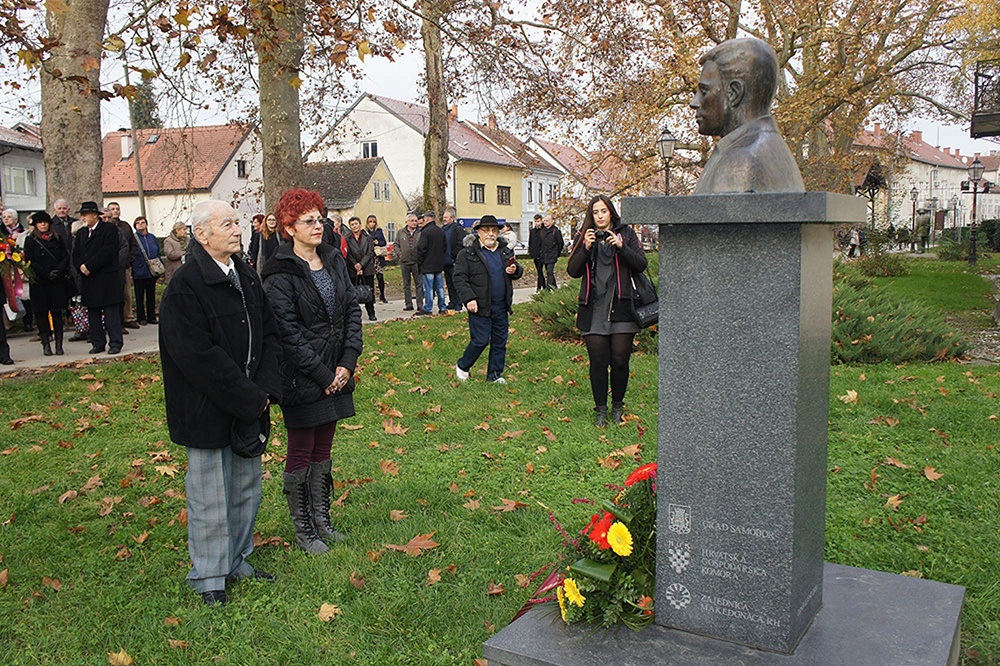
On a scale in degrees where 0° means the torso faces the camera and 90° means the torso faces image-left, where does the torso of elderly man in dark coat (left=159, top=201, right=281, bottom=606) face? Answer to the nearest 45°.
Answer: approximately 315°

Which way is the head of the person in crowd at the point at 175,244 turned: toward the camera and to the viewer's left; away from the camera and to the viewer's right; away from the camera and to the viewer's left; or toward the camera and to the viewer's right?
toward the camera and to the viewer's right

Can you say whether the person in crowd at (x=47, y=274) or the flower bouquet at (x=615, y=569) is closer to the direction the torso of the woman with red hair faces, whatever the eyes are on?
the flower bouquet

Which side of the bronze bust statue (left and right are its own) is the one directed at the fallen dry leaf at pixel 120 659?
front

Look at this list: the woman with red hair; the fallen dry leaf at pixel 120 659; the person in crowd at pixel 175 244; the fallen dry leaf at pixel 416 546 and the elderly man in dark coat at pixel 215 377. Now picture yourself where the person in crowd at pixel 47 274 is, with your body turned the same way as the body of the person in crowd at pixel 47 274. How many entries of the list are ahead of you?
4

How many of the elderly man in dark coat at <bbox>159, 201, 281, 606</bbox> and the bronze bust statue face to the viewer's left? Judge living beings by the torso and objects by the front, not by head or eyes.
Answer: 1

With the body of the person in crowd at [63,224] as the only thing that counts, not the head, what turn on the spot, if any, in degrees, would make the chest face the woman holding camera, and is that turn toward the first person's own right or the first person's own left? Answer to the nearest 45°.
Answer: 0° — they already face them

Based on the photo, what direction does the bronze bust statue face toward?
to the viewer's left

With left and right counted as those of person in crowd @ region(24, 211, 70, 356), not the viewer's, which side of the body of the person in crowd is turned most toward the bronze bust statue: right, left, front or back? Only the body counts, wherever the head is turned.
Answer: front

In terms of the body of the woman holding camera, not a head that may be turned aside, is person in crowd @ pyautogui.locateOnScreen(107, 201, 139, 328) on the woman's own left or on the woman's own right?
on the woman's own right
